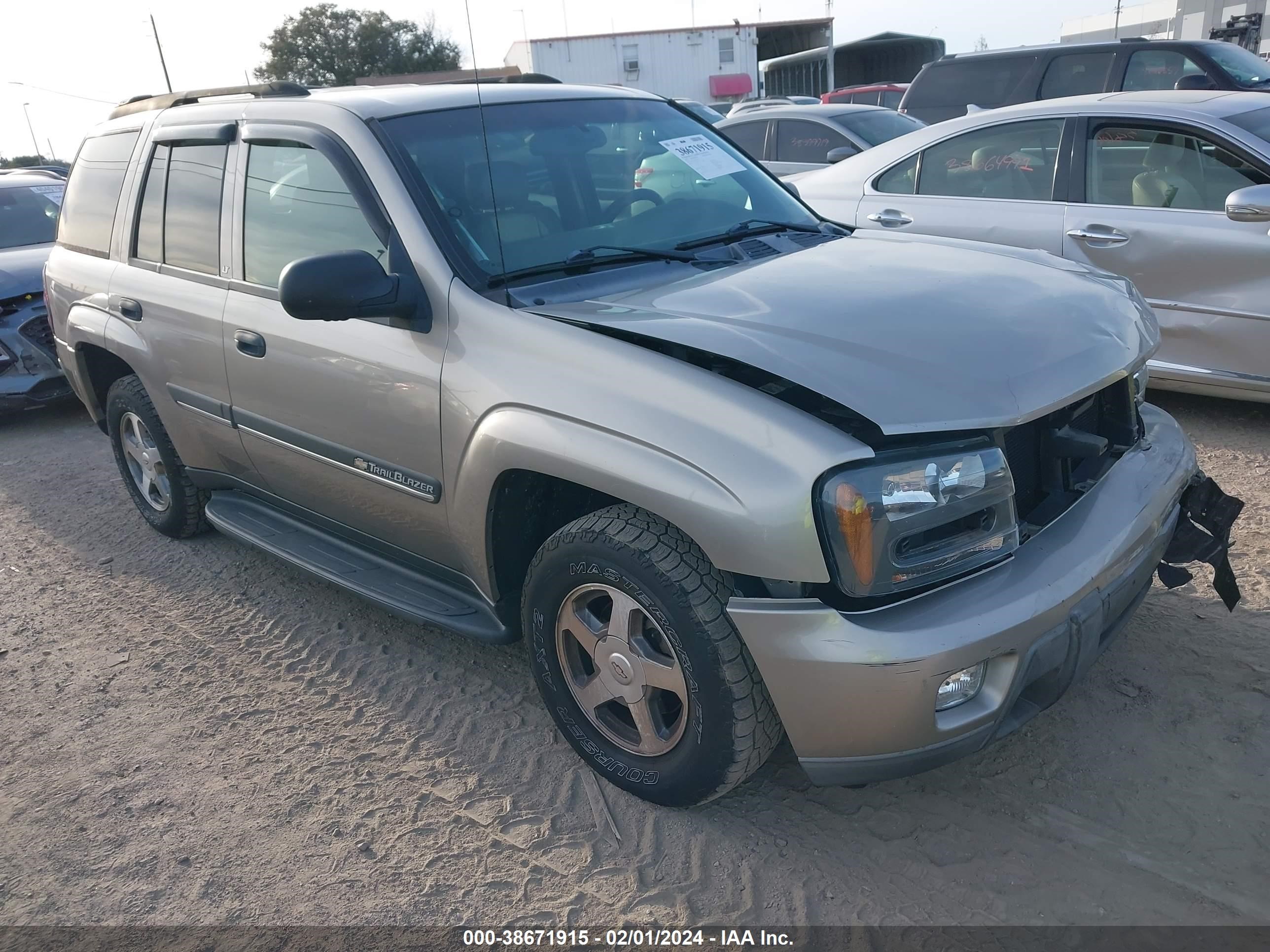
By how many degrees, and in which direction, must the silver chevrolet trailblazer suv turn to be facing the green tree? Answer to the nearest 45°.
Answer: approximately 135° to its left

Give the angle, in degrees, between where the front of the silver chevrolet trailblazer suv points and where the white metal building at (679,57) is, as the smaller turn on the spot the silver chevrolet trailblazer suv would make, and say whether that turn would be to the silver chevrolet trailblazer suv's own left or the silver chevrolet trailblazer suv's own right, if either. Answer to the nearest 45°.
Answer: approximately 135° to the silver chevrolet trailblazer suv's own left

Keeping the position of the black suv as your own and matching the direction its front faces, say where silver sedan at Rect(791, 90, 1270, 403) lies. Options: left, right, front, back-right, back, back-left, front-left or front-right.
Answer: front-right

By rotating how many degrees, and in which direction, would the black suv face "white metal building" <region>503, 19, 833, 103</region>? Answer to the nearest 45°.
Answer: approximately 180°

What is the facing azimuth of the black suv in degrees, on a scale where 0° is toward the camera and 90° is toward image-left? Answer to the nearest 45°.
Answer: approximately 315°

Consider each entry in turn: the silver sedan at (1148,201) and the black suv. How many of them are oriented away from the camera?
0

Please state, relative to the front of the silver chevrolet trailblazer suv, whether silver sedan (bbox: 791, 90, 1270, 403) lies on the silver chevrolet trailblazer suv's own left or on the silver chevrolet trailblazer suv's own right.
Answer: on the silver chevrolet trailblazer suv's own left

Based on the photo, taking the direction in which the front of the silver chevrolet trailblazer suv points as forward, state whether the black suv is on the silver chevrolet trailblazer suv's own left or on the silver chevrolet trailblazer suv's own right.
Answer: on the silver chevrolet trailblazer suv's own left

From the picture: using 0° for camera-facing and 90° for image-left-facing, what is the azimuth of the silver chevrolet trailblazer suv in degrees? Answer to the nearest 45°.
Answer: approximately 315°
